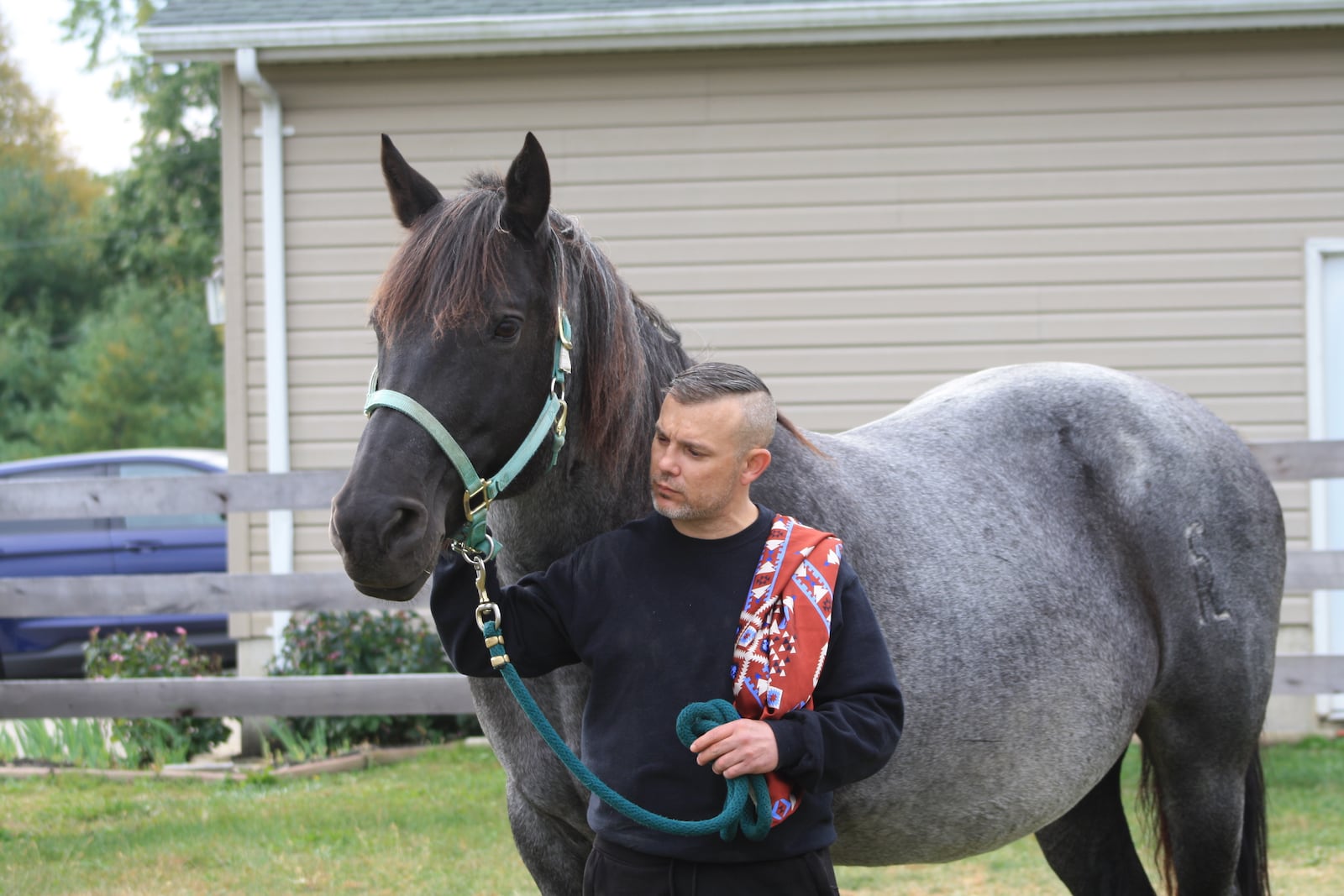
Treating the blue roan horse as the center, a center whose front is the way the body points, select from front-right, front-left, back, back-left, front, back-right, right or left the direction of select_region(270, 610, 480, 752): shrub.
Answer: right

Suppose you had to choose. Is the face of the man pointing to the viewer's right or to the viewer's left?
to the viewer's left

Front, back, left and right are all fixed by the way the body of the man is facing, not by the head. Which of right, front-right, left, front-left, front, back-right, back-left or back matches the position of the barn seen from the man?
back

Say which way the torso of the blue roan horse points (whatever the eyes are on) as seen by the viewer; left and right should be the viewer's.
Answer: facing the viewer and to the left of the viewer

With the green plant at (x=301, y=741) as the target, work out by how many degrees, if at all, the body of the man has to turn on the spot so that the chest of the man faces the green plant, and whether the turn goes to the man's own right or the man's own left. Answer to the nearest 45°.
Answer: approximately 135° to the man's own right
